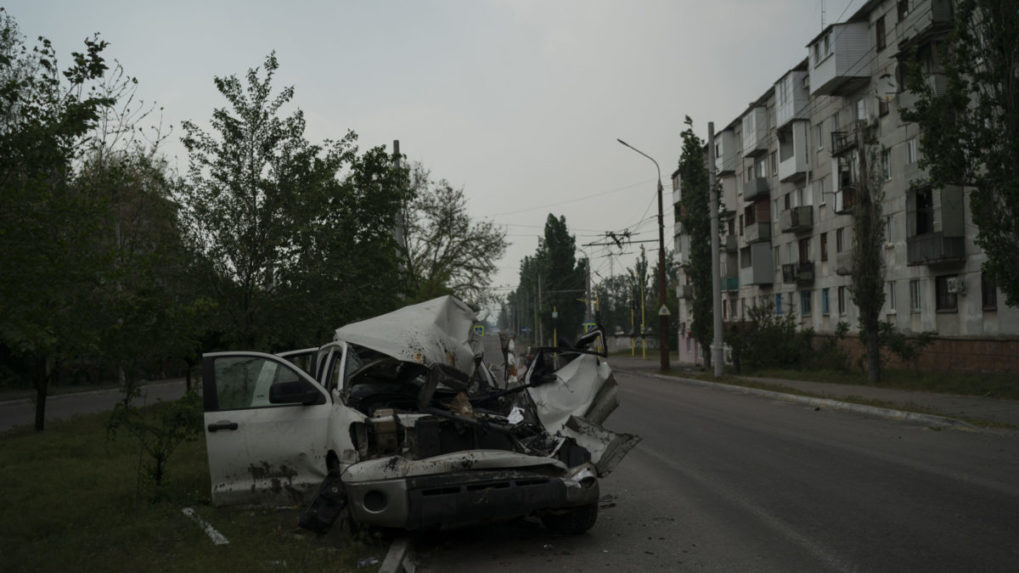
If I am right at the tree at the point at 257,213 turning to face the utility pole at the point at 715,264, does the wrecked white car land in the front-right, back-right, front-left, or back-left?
back-right

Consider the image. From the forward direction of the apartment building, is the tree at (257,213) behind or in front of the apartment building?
in front

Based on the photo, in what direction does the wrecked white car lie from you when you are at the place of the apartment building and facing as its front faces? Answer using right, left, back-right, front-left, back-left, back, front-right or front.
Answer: front-left

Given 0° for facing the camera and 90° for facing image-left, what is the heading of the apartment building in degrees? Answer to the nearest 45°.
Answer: approximately 45°

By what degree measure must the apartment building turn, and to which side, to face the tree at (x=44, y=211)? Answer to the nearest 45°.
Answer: approximately 45° to its left

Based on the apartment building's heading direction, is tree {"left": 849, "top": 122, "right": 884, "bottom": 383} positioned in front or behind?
in front

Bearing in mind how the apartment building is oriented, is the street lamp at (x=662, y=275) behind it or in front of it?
in front
